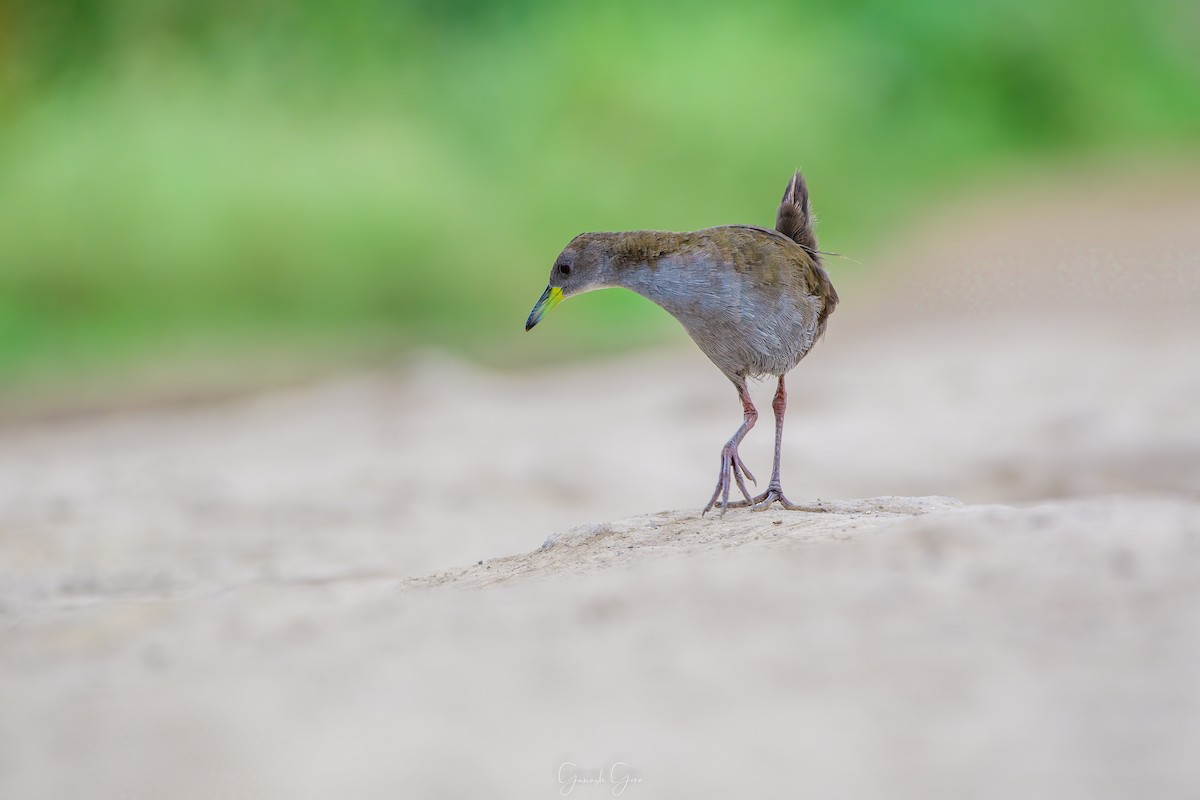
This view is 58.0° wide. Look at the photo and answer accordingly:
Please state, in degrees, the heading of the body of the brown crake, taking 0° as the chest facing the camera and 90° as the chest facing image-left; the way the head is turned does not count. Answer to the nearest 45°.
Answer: approximately 90°
